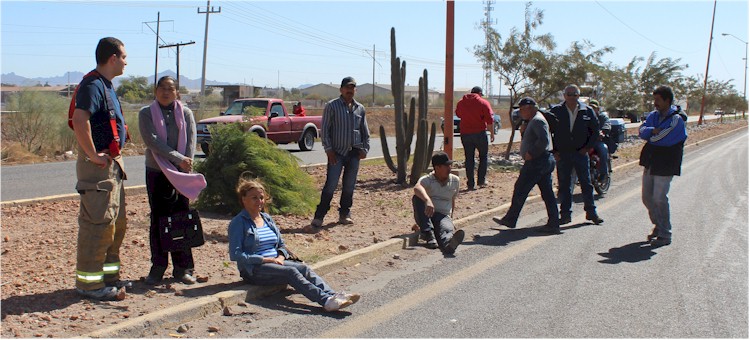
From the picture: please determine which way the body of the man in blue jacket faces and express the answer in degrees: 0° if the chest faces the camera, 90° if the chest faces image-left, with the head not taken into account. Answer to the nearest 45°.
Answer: approximately 45°

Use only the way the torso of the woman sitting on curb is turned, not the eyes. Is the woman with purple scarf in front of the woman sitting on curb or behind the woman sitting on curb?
behind

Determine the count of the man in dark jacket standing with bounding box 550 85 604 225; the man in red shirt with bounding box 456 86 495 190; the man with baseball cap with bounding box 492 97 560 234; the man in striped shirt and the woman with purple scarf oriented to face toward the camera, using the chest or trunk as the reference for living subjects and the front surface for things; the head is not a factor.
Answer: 3

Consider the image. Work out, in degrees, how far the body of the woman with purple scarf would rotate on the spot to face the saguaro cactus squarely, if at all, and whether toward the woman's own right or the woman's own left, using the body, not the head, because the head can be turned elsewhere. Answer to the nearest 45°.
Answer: approximately 135° to the woman's own left

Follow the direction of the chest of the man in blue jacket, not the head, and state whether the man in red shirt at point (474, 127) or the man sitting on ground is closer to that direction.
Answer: the man sitting on ground

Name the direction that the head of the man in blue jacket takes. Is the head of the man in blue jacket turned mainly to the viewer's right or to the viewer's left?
to the viewer's left

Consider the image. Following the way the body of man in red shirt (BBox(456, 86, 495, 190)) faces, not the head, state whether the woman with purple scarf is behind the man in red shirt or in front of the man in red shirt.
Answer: behind

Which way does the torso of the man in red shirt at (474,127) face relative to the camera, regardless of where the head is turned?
away from the camera

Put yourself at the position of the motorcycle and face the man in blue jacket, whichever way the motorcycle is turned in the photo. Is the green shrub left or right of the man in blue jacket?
right
